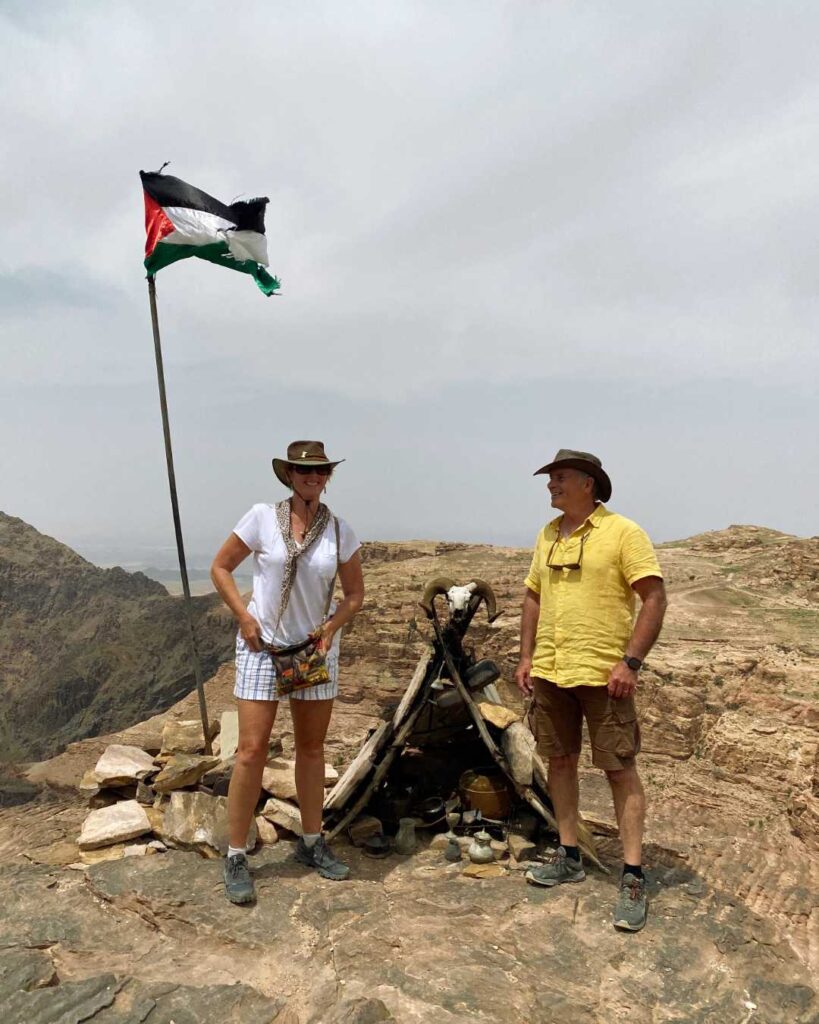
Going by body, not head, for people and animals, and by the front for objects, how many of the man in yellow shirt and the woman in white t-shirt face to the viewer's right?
0

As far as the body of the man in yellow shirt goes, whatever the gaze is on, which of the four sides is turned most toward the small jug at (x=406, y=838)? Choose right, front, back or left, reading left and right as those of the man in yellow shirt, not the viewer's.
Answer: right

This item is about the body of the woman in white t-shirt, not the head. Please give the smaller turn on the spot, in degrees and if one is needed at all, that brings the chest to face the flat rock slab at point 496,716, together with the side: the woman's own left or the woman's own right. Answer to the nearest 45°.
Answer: approximately 135° to the woman's own left

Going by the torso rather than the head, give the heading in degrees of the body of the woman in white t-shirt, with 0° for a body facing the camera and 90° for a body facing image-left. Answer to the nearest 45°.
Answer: approximately 0°

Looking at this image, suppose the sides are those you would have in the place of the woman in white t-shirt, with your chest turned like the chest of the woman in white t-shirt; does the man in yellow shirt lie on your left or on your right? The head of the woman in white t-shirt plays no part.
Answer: on your left

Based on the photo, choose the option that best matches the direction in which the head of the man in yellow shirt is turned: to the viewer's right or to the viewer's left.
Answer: to the viewer's left

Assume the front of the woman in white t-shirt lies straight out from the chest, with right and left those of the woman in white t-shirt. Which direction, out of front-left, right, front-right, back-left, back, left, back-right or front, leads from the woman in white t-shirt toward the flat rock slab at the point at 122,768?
back-right
